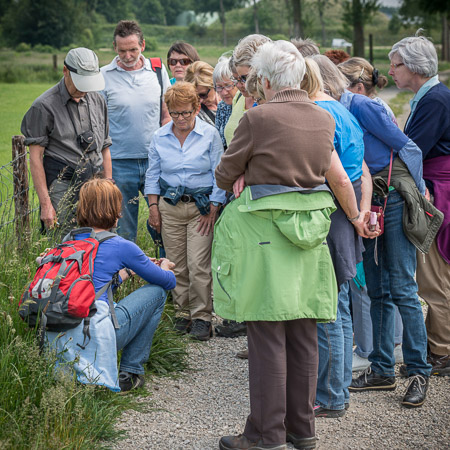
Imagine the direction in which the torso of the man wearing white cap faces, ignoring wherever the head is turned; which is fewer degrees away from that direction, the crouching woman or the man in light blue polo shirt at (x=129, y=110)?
the crouching woman

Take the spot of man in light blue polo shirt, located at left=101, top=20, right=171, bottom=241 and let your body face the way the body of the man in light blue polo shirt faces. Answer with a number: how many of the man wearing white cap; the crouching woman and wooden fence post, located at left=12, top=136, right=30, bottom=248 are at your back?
0

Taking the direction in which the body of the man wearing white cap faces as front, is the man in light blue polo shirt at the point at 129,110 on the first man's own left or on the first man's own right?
on the first man's own left

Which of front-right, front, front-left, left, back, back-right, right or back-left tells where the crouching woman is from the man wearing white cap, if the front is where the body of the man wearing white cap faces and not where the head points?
front-right

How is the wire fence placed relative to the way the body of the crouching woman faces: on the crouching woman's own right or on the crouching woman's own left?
on the crouching woman's own left

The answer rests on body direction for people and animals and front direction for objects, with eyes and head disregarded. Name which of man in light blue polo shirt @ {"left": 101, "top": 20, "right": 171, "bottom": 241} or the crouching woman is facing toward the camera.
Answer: the man in light blue polo shirt

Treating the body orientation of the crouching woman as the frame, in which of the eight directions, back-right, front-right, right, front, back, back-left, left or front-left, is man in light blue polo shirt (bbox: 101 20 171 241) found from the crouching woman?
front-left

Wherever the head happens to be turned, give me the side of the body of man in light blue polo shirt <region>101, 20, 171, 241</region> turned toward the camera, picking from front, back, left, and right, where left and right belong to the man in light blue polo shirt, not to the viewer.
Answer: front

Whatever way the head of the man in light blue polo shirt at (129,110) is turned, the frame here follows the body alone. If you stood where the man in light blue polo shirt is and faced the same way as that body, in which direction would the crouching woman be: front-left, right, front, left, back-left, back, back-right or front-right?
front

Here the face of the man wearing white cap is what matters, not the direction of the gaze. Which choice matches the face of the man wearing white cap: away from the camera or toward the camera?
toward the camera

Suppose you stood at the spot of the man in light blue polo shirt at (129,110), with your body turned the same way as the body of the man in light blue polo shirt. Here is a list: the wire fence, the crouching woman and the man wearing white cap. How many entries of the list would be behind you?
0

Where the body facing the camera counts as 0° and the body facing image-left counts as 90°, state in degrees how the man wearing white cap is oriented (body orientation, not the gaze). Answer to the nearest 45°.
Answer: approximately 315°

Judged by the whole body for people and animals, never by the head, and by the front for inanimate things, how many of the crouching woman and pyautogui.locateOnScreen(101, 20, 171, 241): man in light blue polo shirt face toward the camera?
1

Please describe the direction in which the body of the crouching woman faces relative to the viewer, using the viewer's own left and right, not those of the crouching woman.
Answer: facing away from the viewer and to the right of the viewer

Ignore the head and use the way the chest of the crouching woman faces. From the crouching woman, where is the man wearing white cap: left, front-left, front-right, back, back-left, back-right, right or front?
front-left

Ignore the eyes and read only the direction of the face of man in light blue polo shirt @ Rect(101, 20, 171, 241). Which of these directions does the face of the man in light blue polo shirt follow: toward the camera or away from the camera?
toward the camera
